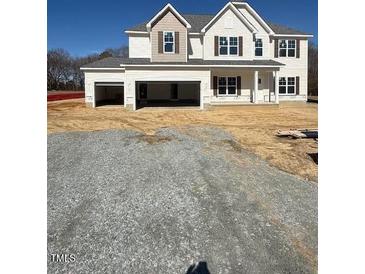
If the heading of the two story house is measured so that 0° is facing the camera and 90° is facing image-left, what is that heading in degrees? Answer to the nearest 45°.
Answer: approximately 0°
